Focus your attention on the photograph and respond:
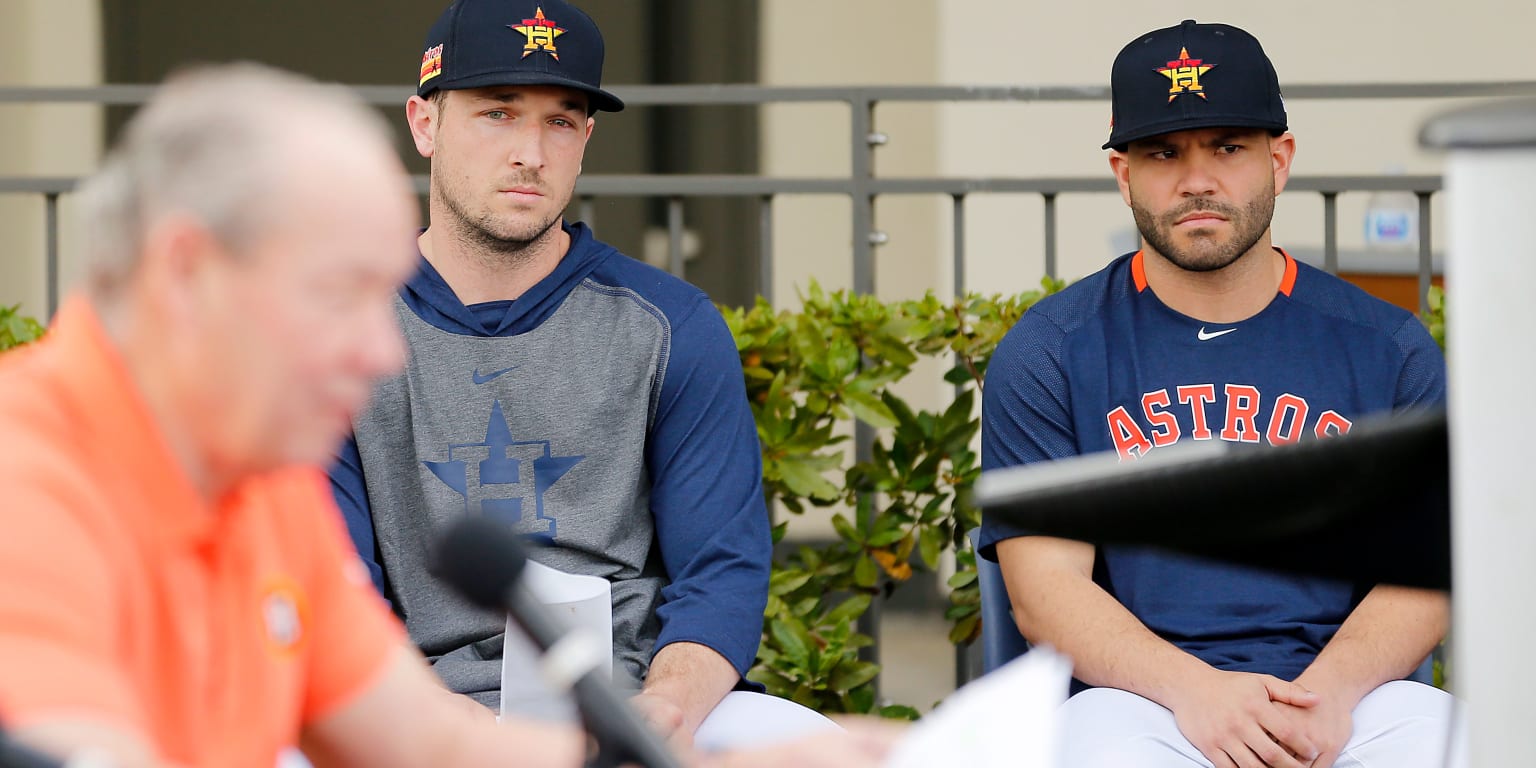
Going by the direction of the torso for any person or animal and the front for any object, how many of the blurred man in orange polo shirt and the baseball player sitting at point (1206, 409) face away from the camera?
0

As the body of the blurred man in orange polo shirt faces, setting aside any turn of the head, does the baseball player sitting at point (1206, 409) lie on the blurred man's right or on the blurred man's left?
on the blurred man's left

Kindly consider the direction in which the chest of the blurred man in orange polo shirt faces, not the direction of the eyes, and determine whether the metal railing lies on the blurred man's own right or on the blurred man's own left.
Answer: on the blurred man's own left

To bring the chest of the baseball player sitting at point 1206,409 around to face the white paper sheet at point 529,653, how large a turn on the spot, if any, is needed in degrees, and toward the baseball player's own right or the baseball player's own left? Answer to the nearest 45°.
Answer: approximately 45° to the baseball player's own right

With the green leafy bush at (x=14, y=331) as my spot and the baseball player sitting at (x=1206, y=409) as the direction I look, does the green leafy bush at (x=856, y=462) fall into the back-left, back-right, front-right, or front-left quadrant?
front-left

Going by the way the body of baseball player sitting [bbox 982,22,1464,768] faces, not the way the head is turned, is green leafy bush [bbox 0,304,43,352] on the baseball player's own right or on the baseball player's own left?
on the baseball player's own right

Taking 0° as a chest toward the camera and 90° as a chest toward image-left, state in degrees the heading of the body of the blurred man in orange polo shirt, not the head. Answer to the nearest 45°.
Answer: approximately 315°

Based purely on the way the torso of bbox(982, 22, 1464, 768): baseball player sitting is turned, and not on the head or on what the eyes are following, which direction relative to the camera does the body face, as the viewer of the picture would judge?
toward the camera
